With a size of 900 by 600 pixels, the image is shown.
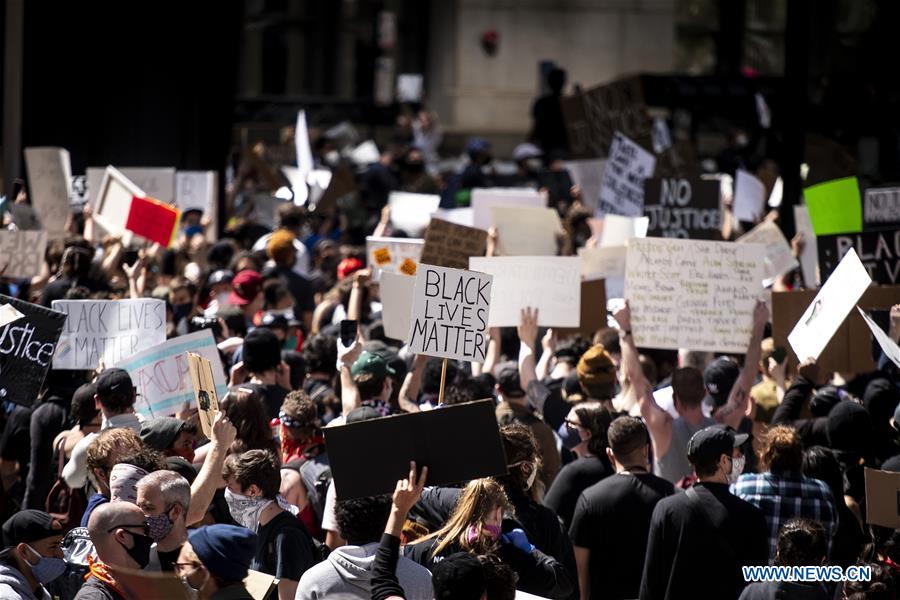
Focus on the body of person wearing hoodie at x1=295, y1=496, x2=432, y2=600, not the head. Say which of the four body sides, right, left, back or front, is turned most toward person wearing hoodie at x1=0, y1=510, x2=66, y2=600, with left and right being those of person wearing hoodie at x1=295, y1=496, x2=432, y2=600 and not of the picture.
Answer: left

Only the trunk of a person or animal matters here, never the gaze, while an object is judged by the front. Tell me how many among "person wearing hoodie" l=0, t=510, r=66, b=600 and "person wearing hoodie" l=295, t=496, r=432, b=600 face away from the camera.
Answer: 1

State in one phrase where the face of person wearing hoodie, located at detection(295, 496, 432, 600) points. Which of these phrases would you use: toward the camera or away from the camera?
away from the camera

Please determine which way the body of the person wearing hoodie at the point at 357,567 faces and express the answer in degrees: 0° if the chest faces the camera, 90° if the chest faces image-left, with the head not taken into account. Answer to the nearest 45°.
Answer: approximately 180°
